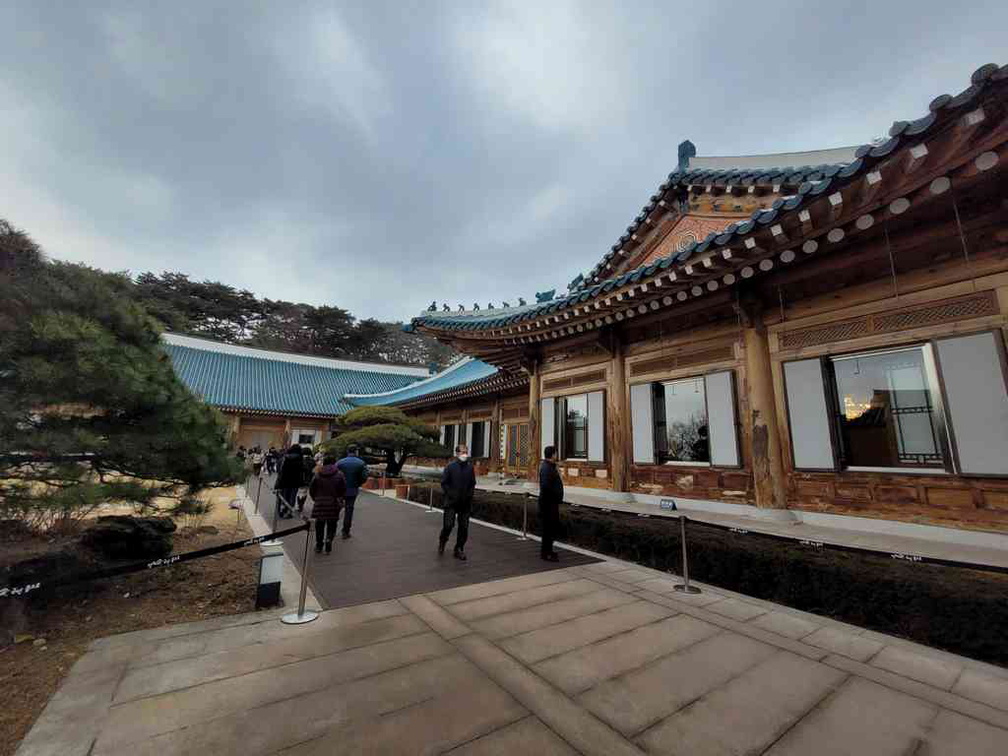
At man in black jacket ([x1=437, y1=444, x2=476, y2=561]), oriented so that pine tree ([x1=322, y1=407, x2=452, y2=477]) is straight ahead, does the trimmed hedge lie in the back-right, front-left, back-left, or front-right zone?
back-right

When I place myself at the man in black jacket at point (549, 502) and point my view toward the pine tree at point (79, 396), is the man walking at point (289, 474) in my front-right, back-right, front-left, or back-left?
front-right

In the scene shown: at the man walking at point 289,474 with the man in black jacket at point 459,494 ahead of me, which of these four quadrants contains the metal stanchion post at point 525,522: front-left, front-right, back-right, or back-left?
front-left

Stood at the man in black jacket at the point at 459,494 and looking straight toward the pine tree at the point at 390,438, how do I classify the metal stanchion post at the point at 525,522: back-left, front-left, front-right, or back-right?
front-right

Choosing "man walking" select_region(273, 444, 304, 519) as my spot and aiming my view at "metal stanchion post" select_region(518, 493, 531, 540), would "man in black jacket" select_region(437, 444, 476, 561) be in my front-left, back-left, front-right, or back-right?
front-right
